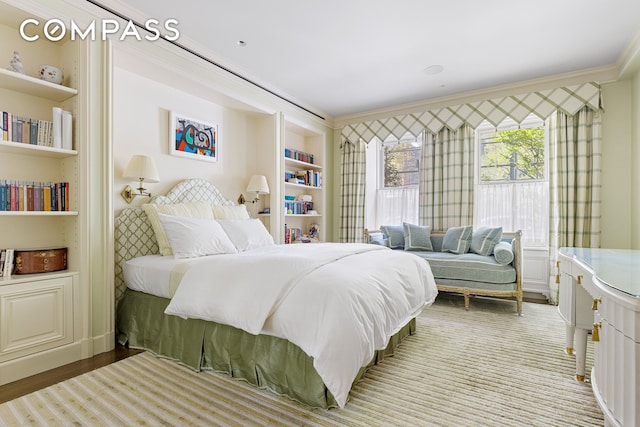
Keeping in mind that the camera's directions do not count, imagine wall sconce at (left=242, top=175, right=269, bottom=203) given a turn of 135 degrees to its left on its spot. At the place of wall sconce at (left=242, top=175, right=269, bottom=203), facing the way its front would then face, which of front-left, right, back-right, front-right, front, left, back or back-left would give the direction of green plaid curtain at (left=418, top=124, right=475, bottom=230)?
right

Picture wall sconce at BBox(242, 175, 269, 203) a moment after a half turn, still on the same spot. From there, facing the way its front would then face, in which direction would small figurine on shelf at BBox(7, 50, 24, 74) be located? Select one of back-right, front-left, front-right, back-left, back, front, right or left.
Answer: left

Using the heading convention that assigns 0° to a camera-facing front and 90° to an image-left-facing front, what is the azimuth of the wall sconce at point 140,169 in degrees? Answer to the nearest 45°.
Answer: approximately 315°

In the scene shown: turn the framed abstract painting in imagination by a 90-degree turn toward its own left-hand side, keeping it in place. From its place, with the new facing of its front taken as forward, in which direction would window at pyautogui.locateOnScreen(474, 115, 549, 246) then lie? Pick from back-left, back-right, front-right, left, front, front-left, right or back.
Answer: front-right

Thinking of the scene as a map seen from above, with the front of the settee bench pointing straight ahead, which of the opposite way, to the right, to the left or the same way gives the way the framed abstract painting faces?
to the left

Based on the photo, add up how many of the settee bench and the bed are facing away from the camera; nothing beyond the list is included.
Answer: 0

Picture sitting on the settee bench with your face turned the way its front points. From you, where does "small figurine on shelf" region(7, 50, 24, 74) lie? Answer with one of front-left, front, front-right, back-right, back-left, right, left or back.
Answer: front-right

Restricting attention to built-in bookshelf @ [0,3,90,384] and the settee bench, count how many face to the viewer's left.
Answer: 0

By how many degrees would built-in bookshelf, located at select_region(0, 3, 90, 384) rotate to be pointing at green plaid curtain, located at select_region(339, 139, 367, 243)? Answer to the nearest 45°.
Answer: approximately 45° to its left

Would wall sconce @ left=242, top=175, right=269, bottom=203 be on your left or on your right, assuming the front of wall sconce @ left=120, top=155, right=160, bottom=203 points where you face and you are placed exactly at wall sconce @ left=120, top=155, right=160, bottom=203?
on your left

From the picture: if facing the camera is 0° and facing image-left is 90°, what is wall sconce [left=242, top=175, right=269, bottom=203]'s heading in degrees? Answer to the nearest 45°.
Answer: approximately 315°

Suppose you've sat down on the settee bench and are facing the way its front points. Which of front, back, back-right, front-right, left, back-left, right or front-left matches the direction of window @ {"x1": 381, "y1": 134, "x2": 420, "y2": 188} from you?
back-right

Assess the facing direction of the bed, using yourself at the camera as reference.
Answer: facing the viewer and to the right of the viewer
